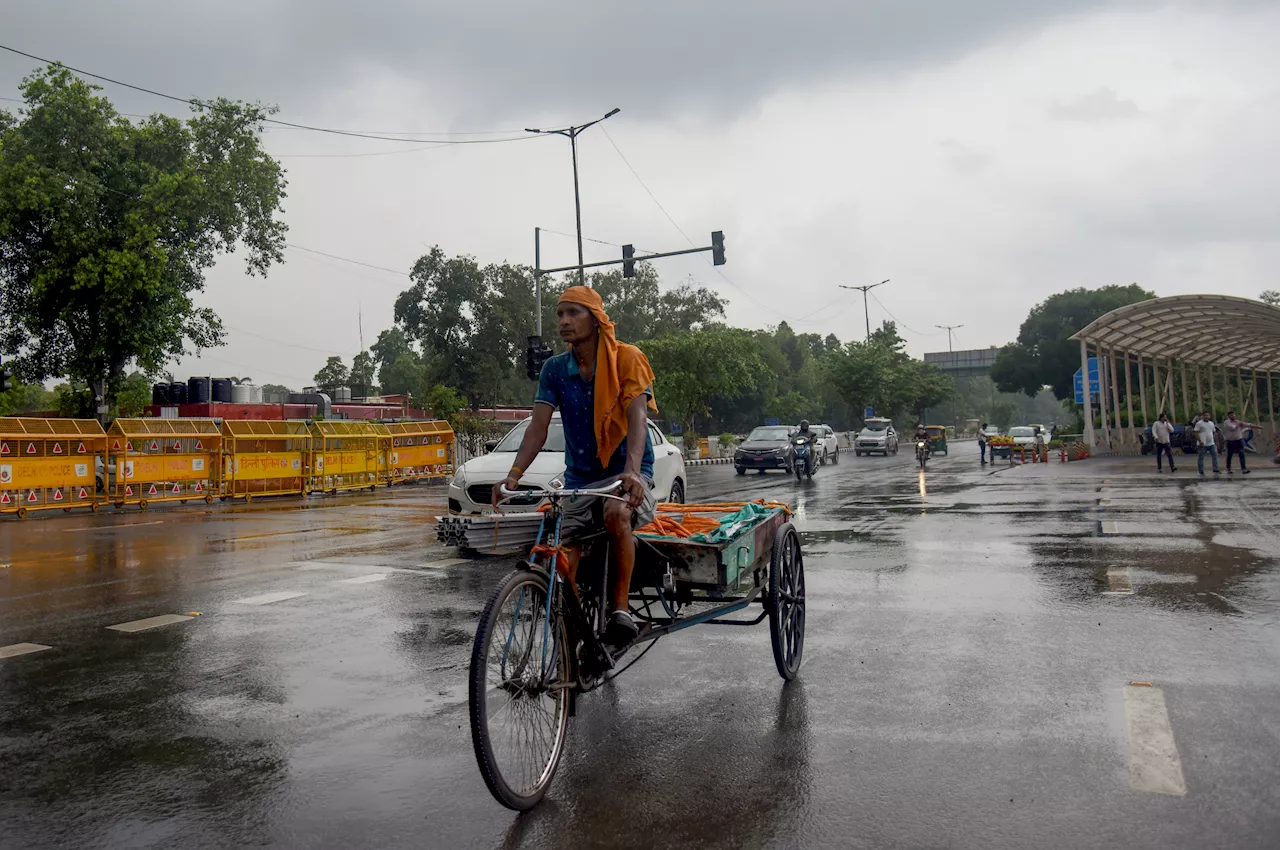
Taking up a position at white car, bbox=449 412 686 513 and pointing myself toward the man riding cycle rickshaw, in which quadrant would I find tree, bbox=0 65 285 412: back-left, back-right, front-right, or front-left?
back-right

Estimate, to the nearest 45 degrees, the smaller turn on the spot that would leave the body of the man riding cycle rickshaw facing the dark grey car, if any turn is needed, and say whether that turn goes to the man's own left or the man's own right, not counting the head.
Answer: approximately 135° to the man's own right

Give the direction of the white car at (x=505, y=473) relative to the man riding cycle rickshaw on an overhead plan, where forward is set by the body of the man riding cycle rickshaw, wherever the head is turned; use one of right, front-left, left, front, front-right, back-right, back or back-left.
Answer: back-right

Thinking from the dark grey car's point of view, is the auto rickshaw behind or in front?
behind

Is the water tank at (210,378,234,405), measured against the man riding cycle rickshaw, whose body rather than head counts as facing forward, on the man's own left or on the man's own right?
on the man's own right

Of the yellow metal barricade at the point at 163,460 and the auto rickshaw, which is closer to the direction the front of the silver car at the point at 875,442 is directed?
the yellow metal barricade

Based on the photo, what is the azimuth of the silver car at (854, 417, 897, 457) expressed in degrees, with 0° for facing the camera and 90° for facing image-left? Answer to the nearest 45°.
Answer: approximately 45°

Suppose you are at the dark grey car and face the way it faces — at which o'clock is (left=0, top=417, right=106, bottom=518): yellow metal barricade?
The yellow metal barricade is roughly at 12 o'clock from the dark grey car.

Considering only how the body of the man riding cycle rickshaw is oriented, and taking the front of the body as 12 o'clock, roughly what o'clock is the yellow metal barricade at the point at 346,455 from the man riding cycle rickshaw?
The yellow metal barricade is roughly at 4 o'clock from the man riding cycle rickshaw.

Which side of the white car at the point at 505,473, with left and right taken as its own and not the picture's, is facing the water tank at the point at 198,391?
right

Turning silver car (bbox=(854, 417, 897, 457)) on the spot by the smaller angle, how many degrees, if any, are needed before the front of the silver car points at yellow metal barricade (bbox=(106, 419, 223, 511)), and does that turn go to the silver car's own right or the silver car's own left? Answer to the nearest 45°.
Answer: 0° — it already faces it
